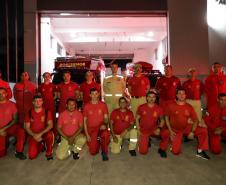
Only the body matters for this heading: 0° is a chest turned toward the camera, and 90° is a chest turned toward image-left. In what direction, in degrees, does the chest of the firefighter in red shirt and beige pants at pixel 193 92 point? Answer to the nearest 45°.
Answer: approximately 0°

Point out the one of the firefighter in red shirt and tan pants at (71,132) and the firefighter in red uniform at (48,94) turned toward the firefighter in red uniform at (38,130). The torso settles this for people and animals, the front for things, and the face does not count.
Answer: the firefighter in red uniform at (48,94)

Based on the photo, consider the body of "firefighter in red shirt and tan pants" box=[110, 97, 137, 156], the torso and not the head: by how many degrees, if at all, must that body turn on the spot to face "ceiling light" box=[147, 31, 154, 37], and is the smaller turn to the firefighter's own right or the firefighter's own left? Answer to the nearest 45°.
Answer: approximately 180°

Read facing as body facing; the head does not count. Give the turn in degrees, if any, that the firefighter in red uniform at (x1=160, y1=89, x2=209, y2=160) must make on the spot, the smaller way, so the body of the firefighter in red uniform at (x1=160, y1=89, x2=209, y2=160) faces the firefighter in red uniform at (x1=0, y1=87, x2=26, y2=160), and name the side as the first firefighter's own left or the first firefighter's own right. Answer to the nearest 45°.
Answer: approximately 90° to the first firefighter's own right

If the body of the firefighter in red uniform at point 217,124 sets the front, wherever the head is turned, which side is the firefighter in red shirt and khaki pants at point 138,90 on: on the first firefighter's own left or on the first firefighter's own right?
on the first firefighter's own right

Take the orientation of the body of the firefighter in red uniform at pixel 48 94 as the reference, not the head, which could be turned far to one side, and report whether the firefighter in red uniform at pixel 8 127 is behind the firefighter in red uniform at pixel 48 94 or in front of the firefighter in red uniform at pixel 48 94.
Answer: in front

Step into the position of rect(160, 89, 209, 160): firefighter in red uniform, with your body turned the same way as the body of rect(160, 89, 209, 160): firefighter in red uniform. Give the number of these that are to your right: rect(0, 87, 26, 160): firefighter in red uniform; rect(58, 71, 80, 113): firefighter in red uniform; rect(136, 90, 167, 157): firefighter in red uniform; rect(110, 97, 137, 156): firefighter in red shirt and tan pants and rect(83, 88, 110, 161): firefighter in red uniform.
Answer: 5

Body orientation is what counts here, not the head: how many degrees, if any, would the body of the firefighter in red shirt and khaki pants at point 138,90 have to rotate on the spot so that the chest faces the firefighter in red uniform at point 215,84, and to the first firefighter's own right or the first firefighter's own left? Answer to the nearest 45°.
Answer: approximately 90° to the first firefighter's own left

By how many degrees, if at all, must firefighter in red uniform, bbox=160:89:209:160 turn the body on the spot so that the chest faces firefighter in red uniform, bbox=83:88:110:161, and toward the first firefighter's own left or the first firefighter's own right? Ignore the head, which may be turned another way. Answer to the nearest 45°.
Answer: approximately 90° to the first firefighter's own right

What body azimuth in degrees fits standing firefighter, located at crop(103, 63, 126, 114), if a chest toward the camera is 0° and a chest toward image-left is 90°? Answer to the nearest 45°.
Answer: approximately 0°
